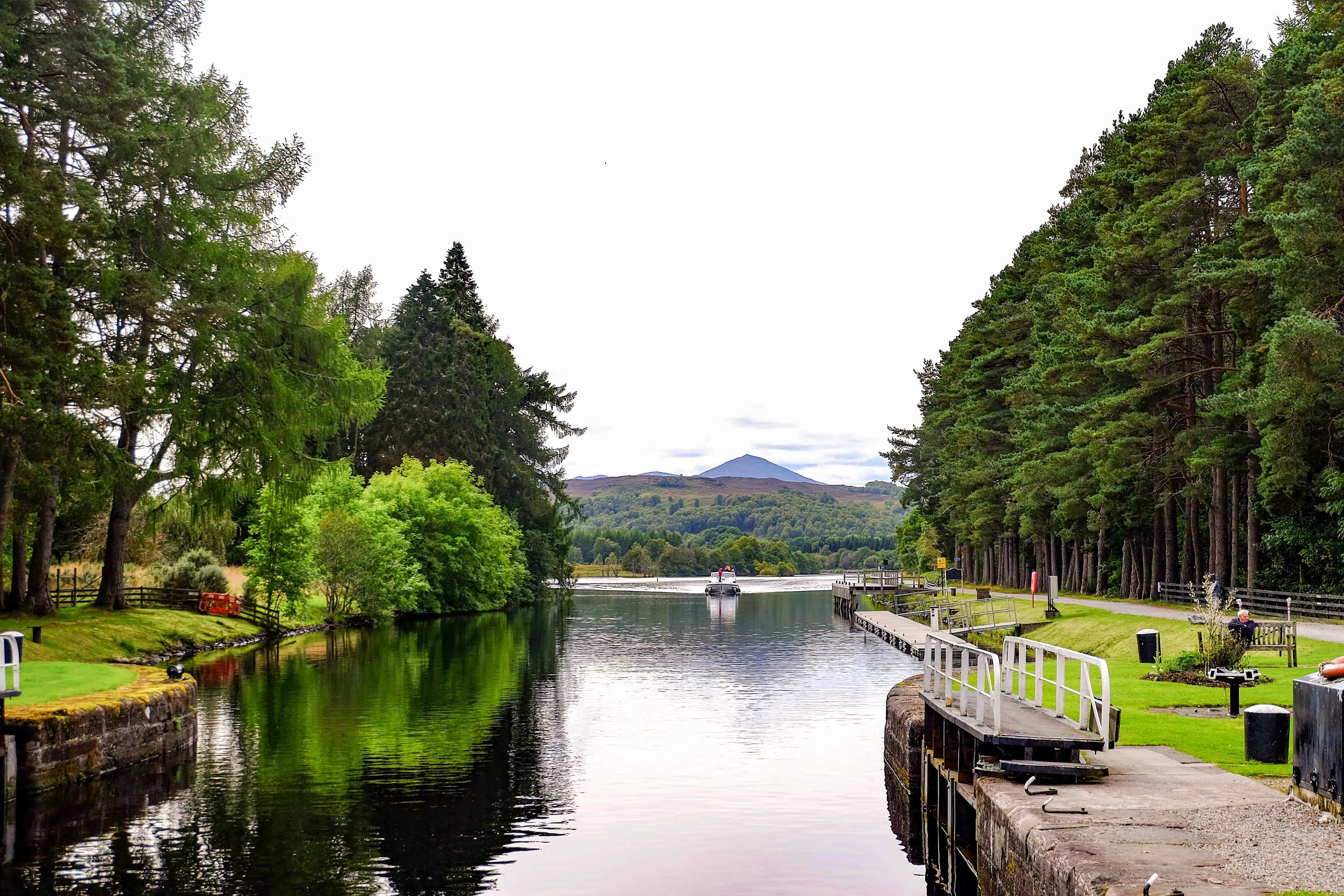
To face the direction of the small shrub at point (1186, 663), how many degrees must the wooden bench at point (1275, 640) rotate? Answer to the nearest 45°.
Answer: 0° — it already faces it

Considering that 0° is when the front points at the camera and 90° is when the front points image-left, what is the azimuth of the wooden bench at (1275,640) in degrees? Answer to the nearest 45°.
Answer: approximately 45°

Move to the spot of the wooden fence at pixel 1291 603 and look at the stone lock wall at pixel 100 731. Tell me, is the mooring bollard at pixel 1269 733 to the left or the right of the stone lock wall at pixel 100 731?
left

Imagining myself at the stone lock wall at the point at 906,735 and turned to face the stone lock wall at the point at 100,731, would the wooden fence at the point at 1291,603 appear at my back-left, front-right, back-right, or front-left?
back-right

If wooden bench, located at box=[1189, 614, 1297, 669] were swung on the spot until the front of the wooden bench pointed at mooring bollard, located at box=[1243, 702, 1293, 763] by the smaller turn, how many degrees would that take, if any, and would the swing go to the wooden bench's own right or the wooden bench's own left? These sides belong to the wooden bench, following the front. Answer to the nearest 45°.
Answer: approximately 45° to the wooden bench's own left

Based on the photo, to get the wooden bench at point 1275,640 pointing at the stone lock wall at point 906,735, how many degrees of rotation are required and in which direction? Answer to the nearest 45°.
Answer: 0° — it already faces it
